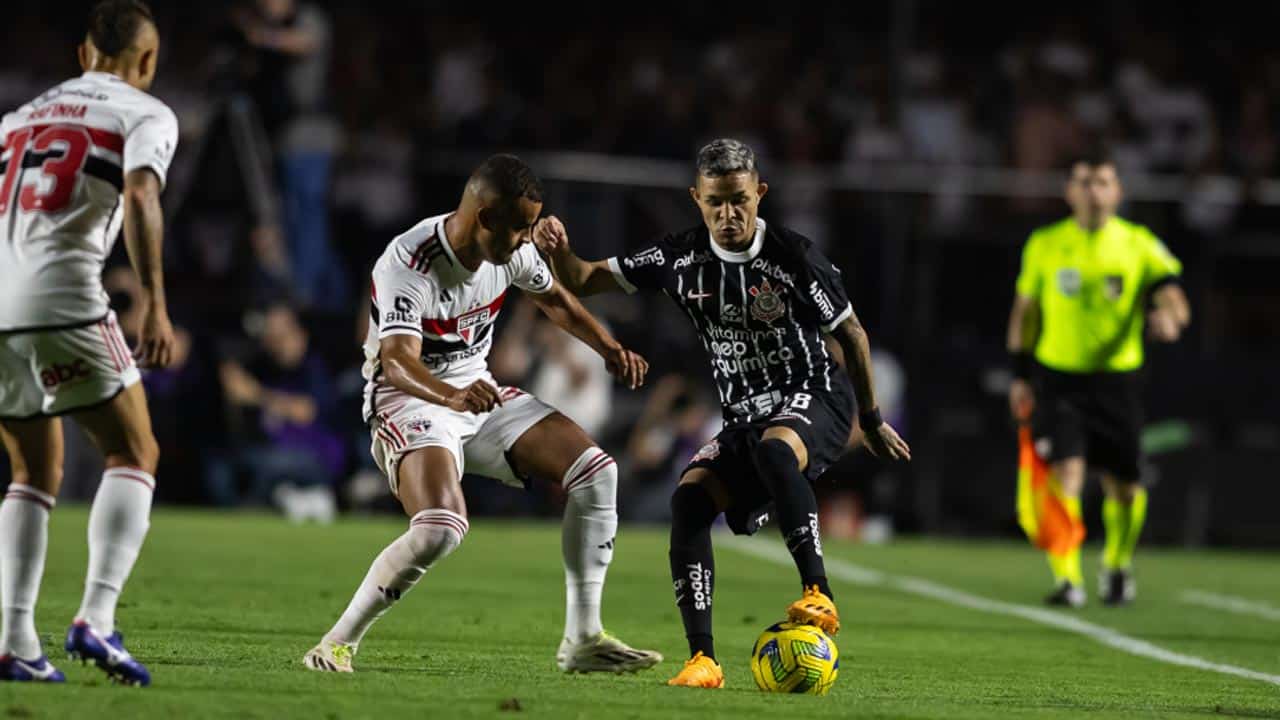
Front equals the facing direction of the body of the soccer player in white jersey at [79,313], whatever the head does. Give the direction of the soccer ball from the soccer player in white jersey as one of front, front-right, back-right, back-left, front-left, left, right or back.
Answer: front-right

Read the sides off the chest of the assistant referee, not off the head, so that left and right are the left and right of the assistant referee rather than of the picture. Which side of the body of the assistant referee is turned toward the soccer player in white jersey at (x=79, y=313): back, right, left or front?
front

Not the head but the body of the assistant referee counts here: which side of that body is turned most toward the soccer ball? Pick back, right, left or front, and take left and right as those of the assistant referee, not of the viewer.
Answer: front

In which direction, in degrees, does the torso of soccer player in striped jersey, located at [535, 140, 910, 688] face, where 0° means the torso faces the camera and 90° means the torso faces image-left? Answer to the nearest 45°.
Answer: approximately 0°

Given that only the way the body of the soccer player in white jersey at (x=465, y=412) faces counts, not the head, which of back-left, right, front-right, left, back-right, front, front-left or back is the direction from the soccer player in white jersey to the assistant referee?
left

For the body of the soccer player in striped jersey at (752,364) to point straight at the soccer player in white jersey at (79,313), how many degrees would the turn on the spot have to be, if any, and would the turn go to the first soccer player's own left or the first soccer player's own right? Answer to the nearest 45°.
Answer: approximately 45° to the first soccer player's own right

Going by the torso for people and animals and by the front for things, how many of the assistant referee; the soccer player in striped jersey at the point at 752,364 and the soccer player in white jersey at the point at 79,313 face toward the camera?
2

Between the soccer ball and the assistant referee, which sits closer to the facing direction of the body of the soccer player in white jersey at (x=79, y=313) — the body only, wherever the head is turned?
the assistant referee

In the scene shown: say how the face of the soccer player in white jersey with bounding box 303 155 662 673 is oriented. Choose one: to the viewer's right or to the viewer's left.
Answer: to the viewer's right

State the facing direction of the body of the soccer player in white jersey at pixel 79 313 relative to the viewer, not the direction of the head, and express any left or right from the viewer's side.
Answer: facing away from the viewer and to the right of the viewer

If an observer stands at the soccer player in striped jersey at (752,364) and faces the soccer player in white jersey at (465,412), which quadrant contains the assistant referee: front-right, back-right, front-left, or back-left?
back-right

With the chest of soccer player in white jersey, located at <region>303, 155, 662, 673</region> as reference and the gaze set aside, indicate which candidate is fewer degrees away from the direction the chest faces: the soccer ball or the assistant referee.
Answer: the soccer ball

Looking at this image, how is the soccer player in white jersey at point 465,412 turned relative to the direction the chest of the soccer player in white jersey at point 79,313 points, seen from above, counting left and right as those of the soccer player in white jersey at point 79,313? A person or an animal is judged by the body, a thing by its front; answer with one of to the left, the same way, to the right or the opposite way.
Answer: to the right

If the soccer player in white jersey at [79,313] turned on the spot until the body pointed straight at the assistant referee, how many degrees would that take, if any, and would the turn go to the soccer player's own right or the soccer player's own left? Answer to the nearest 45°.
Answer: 0° — they already face them

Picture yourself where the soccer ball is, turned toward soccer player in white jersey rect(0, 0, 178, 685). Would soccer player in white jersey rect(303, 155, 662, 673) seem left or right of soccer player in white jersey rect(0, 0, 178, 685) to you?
right

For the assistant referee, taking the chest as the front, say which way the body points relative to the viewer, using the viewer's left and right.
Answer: facing the viewer
